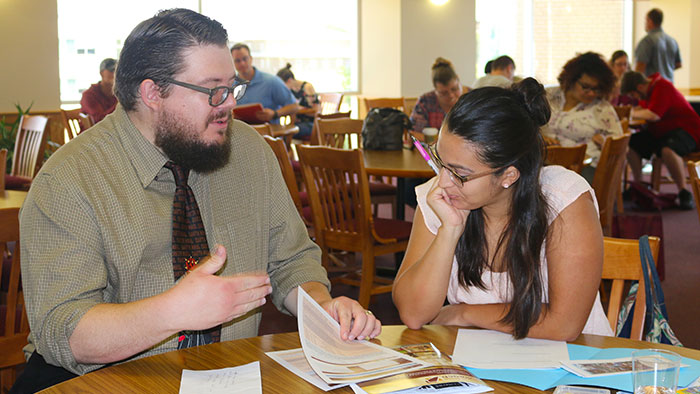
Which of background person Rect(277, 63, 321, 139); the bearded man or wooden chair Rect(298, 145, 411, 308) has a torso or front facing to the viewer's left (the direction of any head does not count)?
the background person

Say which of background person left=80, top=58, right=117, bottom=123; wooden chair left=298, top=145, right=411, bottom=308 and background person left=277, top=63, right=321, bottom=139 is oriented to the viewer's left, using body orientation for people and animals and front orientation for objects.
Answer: background person left=277, top=63, right=321, bottom=139

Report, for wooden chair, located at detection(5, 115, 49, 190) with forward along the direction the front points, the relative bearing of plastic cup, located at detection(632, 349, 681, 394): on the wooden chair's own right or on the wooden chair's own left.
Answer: on the wooden chair's own left

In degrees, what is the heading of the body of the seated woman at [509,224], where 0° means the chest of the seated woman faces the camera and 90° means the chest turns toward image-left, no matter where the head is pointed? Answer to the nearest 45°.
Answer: approximately 45°

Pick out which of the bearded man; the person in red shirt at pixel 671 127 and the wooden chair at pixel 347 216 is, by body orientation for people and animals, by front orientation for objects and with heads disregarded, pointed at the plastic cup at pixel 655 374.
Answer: the bearded man

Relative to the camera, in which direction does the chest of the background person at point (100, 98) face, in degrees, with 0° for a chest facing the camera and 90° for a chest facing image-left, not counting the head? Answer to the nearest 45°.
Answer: approximately 315°

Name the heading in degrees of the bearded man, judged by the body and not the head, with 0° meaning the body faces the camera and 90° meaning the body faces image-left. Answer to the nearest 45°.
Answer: approximately 315°
